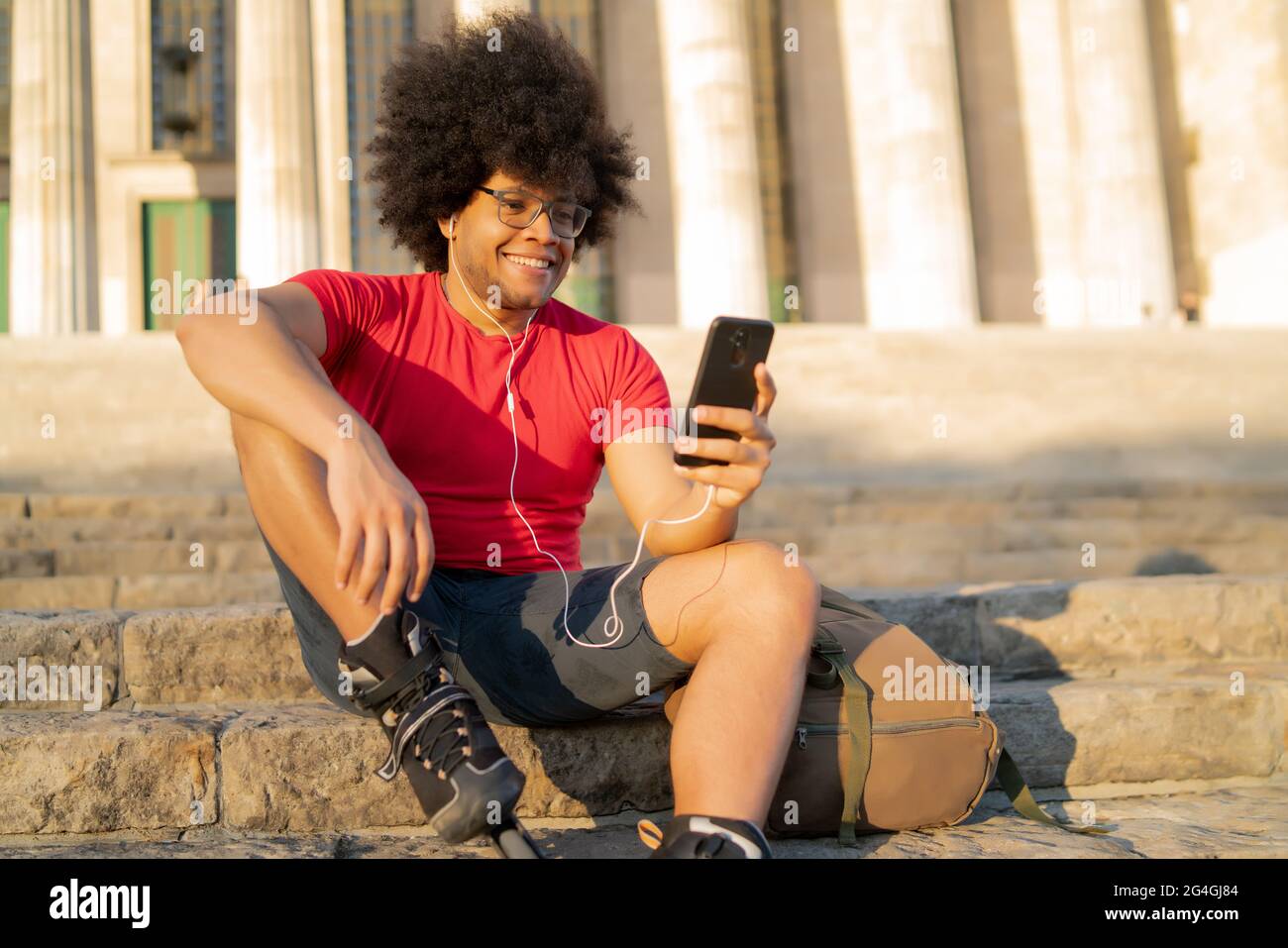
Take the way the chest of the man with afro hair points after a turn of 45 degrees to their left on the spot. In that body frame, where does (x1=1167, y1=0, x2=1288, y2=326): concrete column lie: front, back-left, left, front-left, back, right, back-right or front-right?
left

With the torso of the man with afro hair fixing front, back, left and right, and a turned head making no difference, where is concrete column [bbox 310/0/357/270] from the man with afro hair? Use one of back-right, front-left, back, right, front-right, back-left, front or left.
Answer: back

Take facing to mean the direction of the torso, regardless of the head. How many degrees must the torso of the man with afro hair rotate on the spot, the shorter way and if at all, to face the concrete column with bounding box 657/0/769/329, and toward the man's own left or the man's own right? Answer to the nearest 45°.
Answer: approximately 180°

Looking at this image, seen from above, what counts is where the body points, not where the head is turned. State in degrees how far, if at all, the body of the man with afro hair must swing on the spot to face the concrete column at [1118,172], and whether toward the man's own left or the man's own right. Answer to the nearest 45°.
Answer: approximately 135° to the man's own left

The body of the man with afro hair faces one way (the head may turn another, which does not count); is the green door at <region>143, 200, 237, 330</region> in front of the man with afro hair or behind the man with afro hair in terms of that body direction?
behind

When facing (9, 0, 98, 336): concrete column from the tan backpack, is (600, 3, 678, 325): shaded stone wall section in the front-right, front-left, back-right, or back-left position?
front-right

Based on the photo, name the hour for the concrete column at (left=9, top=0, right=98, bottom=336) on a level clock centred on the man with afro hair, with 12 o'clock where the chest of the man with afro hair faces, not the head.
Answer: The concrete column is roughly at 5 o'clock from the man with afro hair.

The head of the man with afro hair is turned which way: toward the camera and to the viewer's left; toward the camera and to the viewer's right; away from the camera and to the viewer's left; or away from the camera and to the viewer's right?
toward the camera and to the viewer's right

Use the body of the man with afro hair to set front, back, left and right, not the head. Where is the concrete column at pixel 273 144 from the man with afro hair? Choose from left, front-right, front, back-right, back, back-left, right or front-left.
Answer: back

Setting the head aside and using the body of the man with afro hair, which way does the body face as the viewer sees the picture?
toward the camera

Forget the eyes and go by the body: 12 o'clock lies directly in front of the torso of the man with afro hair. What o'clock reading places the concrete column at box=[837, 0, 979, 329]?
The concrete column is roughly at 7 o'clock from the man with afro hair.

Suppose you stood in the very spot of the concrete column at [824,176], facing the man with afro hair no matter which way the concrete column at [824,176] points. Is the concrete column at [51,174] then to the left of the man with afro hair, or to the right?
right
